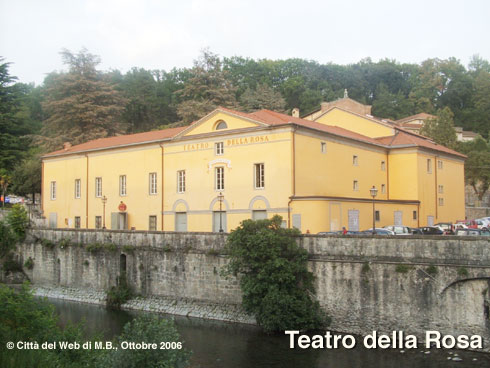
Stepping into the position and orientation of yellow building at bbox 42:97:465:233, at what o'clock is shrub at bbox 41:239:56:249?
The shrub is roughly at 1 o'clock from the yellow building.

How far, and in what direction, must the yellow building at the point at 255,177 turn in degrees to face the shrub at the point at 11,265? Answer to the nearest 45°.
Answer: approximately 45° to its right

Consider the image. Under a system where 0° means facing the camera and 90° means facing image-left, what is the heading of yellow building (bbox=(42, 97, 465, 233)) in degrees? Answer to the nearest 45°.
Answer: approximately 45°
